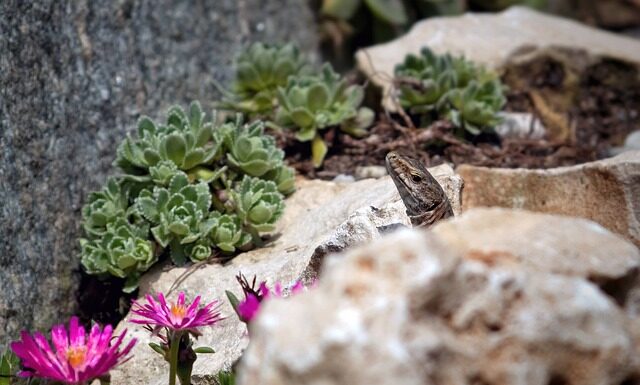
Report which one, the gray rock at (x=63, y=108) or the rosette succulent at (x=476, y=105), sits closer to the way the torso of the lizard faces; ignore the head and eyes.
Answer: the gray rock

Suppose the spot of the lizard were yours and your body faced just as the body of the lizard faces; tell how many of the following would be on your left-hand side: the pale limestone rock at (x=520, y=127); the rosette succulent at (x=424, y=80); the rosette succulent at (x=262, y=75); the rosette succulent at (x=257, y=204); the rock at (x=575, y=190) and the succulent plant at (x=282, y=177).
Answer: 0

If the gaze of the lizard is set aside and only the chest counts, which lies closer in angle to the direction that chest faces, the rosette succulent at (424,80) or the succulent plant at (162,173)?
the succulent plant

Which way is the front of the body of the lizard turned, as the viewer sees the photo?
to the viewer's left

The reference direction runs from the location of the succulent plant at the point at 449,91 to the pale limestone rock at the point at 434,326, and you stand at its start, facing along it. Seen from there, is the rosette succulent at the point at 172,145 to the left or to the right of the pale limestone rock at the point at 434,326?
right

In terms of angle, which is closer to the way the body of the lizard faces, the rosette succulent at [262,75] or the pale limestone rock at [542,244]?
the rosette succulent

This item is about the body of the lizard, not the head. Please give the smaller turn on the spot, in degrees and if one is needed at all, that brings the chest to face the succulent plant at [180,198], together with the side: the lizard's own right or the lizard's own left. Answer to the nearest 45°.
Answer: approximately 45° to the lizard's own right

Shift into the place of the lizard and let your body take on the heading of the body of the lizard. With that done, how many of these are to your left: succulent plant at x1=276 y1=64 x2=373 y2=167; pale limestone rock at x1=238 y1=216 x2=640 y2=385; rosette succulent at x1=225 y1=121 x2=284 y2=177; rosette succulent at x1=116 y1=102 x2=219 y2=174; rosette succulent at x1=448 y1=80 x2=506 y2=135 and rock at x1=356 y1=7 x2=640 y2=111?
1

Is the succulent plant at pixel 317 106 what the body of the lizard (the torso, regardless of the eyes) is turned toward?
no

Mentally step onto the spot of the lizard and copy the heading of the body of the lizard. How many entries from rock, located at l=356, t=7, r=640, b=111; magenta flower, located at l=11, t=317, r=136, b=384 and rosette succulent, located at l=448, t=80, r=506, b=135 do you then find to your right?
2

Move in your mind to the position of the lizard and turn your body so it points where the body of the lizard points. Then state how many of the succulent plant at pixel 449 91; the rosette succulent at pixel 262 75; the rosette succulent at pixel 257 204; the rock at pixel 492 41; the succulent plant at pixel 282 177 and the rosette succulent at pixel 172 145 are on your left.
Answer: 0

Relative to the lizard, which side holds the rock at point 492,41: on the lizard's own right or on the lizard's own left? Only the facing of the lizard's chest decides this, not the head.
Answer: on the lizard's own right

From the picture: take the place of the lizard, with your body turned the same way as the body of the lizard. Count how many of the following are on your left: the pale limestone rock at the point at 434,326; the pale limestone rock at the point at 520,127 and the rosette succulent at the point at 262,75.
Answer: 1

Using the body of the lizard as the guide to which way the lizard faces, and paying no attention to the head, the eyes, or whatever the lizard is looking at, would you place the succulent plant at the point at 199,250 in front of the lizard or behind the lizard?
in front

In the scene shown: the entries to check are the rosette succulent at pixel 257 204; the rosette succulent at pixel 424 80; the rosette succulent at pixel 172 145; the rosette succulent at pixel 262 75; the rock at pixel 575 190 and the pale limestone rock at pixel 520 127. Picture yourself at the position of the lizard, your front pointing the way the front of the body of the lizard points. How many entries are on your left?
0

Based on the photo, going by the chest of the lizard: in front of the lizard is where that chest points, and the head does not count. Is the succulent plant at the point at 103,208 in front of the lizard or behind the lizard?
in front

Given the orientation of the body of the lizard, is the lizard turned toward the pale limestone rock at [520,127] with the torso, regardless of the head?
no

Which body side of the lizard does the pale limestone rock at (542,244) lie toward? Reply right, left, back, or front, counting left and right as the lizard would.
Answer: left

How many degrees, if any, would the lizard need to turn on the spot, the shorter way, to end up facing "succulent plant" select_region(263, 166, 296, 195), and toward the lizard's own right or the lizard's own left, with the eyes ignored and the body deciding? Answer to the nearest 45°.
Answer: approximately 45° to the lizard's own right
